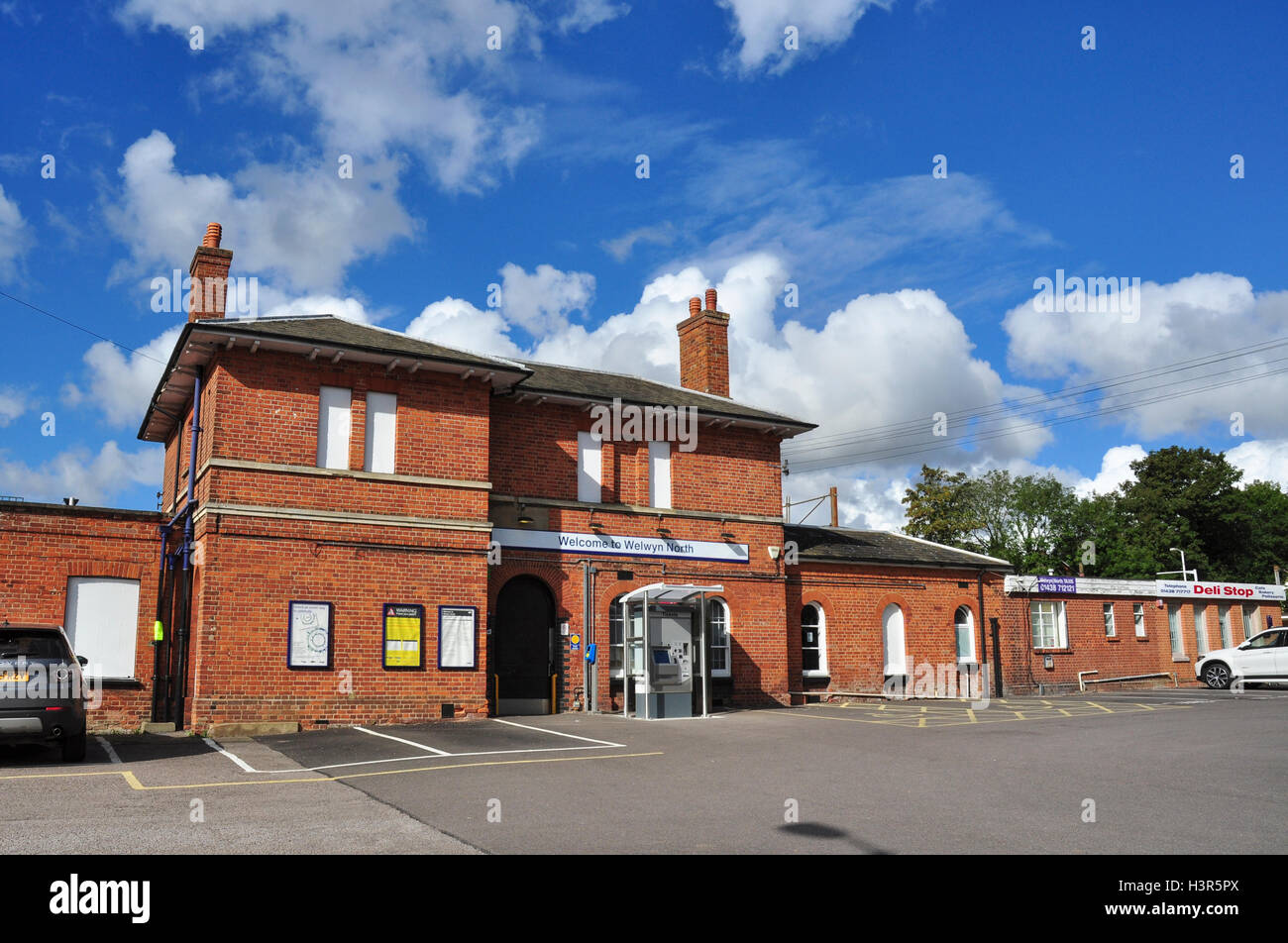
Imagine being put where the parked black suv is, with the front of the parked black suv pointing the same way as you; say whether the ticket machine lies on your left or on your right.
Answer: on your right

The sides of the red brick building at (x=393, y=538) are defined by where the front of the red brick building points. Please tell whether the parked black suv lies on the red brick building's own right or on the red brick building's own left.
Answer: on the red brick building's own right

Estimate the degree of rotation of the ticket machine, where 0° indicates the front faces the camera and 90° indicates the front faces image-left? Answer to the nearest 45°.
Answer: approximately 315°

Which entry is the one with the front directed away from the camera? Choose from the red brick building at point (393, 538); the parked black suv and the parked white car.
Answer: the parked black suv

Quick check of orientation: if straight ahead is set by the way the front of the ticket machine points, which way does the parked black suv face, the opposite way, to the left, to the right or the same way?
the opposite way

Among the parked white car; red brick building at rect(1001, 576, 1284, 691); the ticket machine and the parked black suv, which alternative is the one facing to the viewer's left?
the parked white car

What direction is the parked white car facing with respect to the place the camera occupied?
facing to the left of the viewer

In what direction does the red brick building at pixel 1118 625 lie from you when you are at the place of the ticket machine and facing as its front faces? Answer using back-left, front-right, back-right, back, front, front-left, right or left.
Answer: left

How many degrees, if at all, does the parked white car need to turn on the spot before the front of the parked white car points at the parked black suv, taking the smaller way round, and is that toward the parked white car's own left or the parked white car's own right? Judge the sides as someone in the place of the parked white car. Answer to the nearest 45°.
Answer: approximately 45° to the parked white car's own left

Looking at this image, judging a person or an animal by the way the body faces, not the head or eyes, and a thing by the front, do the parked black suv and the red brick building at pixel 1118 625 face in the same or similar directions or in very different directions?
very different directions

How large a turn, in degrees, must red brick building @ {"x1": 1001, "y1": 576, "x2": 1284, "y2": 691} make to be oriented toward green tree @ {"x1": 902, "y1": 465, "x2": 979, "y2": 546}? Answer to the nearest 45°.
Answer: approximately 180°
